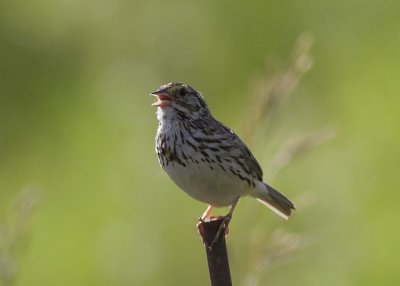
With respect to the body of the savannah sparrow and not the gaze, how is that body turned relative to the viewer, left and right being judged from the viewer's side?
facing the viewer and to the left of the viewer
